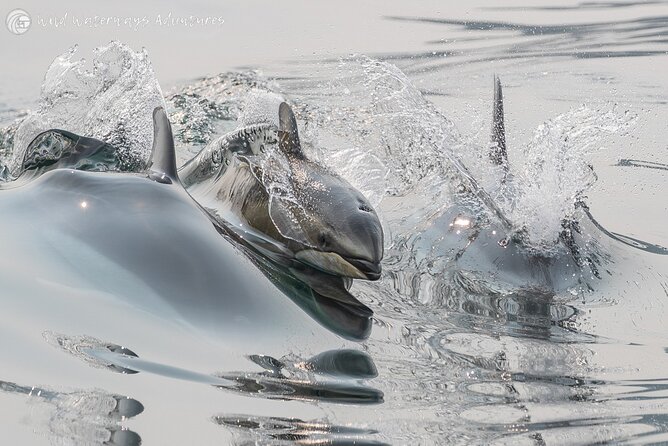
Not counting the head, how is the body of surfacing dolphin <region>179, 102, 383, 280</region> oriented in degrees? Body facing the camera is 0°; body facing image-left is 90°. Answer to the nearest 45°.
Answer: approximately 315°

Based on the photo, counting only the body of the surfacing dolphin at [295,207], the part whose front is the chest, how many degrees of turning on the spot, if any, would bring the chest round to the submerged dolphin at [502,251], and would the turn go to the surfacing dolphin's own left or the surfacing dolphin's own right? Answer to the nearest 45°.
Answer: approximately 45° to the surfacing dolphin's own left

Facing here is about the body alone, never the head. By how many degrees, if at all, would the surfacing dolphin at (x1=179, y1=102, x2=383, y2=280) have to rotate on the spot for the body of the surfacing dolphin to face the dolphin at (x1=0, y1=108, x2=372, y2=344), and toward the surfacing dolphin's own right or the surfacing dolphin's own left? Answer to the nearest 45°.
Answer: approximately 90° to the surfacing dolphin's own right

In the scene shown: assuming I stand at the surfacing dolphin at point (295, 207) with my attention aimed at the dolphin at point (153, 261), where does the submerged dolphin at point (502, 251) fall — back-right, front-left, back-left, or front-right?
back-left
